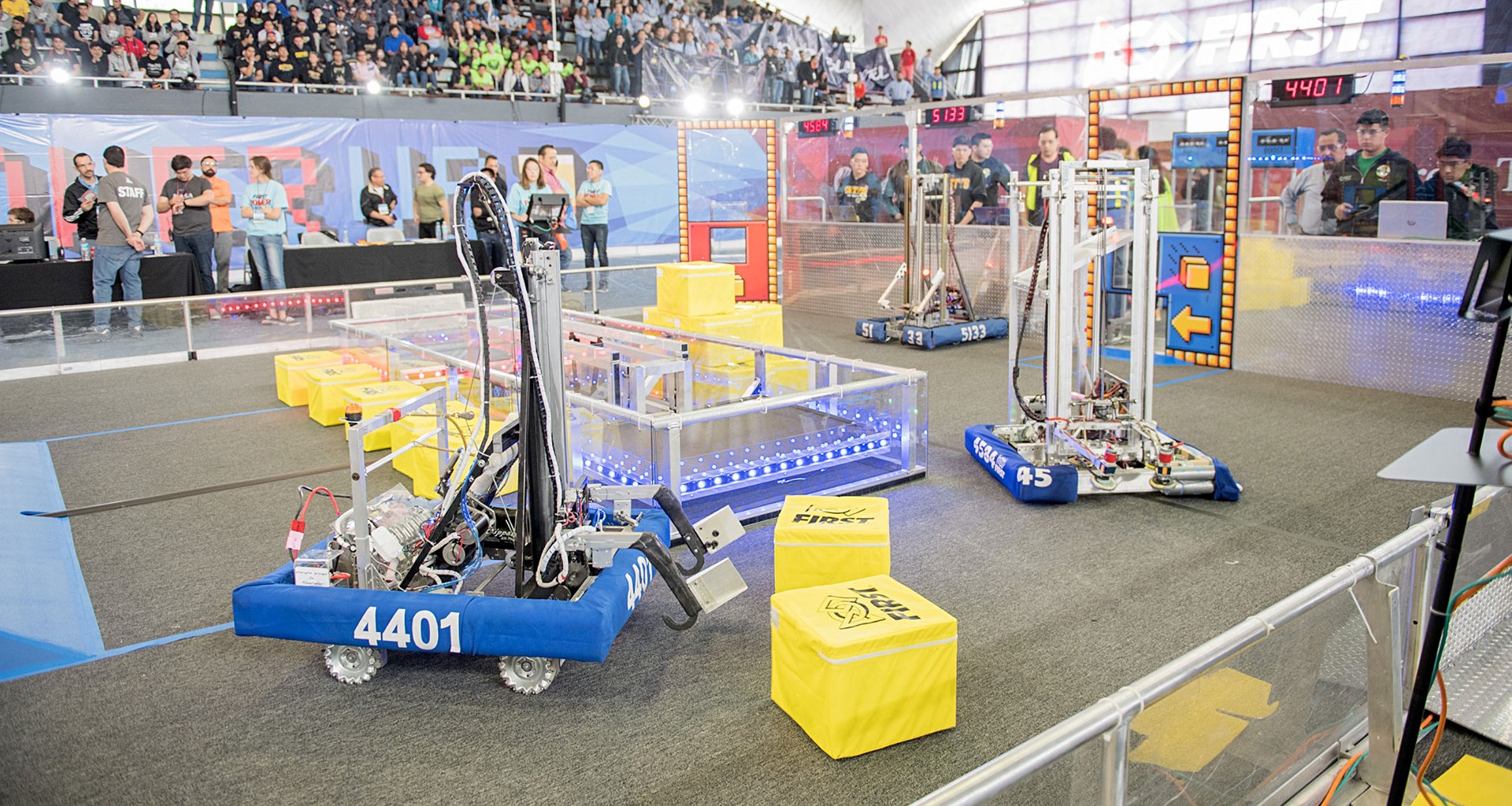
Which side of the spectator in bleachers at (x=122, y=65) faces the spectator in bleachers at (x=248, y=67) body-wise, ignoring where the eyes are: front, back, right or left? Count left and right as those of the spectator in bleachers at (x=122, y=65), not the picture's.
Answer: left

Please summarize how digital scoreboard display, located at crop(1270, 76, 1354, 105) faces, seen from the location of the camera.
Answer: facing the viewer

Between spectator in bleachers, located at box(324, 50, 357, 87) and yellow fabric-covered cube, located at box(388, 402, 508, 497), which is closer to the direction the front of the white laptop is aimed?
the spectator in bleachers

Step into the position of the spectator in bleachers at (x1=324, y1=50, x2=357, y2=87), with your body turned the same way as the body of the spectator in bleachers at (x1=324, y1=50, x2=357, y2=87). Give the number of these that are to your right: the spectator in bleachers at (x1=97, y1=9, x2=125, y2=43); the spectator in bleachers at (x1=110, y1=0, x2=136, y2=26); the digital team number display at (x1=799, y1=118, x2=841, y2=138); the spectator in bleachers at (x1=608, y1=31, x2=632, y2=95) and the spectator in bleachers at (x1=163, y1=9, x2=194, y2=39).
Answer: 3

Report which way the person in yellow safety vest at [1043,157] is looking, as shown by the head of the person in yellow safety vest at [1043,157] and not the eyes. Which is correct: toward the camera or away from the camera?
toward the camera

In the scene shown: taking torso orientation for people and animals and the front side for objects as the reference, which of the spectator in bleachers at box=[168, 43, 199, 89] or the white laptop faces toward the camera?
the spectator in bleachers

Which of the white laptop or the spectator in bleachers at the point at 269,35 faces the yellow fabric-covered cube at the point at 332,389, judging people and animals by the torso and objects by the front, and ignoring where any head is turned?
the spectator in bleachers

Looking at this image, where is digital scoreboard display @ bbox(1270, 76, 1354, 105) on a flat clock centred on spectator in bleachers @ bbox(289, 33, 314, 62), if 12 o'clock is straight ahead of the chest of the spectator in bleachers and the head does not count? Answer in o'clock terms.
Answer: The digital scoreboard display is roughly at 11 o'clock from the spectator in bleachers.

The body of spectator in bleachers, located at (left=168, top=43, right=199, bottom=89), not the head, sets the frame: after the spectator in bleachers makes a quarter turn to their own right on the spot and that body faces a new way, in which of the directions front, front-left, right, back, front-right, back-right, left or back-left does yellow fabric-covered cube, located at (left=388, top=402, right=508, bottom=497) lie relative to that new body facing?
left

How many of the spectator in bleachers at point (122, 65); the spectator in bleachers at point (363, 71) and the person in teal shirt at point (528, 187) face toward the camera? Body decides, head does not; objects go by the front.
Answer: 3

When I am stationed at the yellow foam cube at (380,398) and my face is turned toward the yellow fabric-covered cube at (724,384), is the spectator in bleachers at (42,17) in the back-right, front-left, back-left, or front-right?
back-left

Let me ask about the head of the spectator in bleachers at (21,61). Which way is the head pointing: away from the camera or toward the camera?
toward the camera

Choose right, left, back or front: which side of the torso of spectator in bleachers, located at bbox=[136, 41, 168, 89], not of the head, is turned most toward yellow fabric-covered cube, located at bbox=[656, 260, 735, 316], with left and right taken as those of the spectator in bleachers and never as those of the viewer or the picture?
front

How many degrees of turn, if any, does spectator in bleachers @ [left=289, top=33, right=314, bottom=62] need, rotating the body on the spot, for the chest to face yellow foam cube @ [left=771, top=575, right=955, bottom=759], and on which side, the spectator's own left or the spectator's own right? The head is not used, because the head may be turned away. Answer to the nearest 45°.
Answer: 0° — they already face it

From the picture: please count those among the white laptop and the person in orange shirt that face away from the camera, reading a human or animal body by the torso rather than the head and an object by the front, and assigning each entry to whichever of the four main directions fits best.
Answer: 1

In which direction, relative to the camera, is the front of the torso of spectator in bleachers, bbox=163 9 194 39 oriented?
toward the camera

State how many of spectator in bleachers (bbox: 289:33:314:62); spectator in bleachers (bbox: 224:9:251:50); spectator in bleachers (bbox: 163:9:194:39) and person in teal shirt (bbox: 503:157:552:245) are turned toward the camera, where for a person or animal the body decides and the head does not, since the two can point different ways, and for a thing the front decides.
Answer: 4

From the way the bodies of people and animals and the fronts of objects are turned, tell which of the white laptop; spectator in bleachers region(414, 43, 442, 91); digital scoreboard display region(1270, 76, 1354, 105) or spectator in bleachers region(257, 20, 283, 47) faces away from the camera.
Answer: the white laptop

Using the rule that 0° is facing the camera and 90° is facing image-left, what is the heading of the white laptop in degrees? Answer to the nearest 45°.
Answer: approximately 180°

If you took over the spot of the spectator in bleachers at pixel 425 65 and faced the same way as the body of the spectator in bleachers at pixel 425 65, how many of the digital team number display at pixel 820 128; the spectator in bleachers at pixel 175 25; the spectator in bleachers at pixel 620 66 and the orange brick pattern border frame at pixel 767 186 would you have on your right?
1

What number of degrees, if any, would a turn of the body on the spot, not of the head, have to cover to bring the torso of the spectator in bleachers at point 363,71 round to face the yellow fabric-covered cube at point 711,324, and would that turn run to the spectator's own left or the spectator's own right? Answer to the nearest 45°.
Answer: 0° — they already face it
